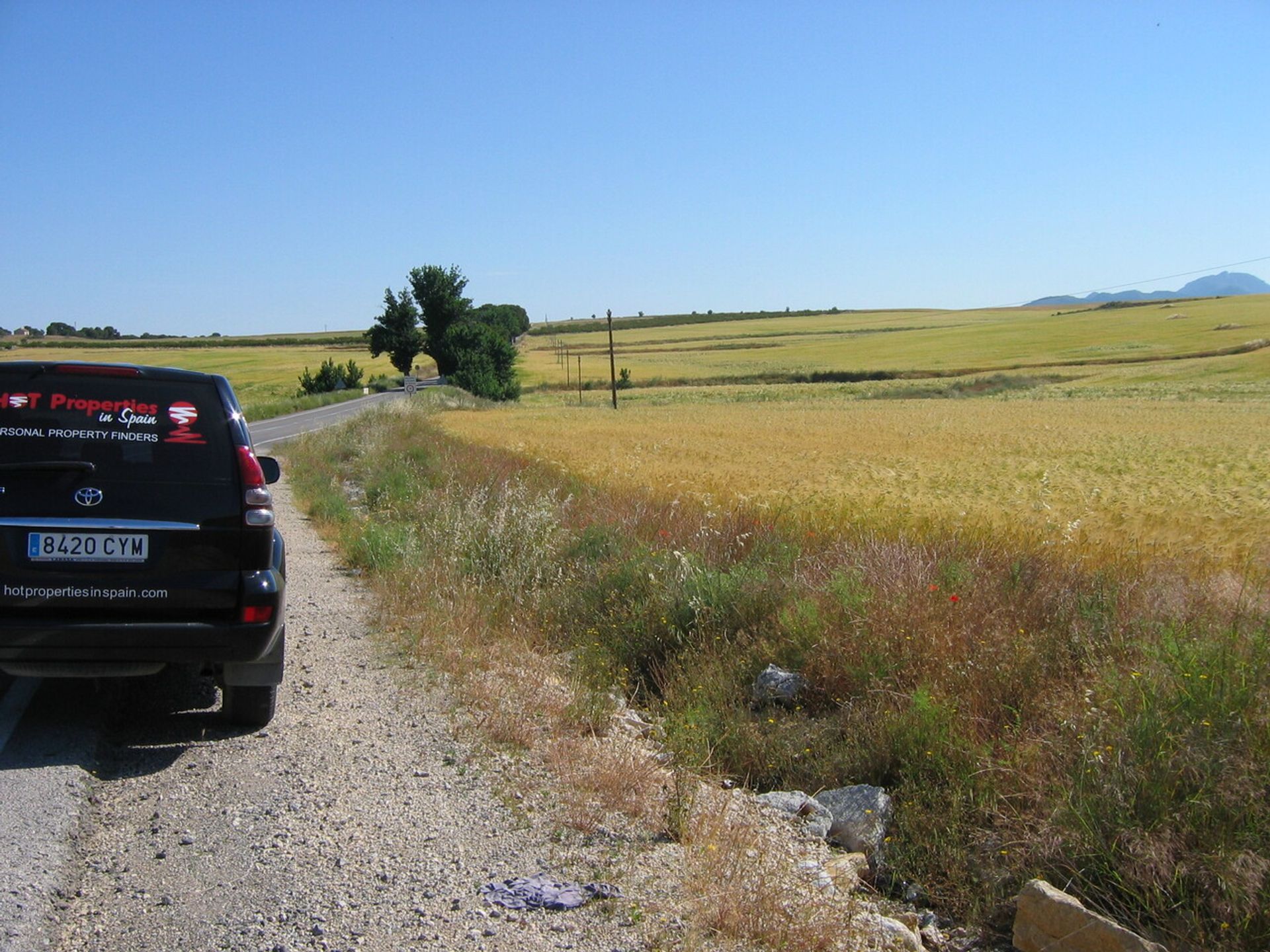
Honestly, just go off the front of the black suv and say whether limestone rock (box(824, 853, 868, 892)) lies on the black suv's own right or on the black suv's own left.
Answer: on the black suv's own right

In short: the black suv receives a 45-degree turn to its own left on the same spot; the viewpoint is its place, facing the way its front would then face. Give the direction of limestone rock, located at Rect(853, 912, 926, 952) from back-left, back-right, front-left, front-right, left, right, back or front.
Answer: back

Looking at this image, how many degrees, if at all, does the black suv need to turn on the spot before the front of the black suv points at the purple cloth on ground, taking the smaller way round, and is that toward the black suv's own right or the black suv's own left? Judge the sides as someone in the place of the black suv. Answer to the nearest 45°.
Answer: approximately 135° to the black suv's own right

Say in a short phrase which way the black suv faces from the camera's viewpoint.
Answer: facing away from the viewer

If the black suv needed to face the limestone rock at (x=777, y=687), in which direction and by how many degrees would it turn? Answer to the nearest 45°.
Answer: approximately 90° to its right

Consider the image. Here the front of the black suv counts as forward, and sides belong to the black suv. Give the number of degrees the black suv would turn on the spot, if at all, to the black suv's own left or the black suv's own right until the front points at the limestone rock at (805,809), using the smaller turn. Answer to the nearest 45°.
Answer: approximately 135° to the black suv's own right

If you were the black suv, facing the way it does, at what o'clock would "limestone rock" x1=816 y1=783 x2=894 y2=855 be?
The limestone rock is roughly at 4 o'clock from the black suv.

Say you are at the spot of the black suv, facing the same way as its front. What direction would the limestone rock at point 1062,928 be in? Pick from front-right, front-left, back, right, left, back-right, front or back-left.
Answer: back-right
